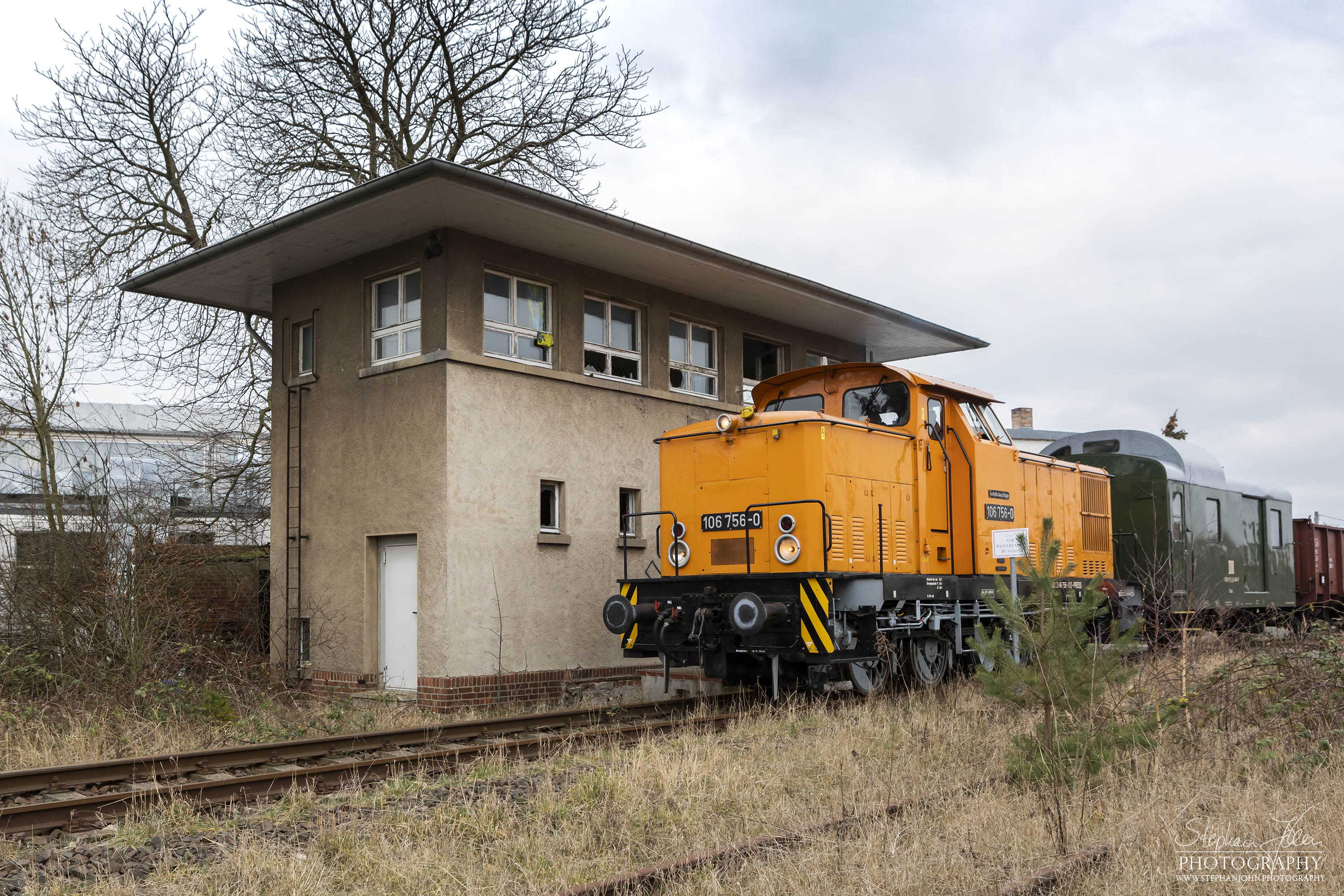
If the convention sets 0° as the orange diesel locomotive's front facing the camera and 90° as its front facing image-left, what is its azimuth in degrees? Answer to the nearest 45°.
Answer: approximately 45°

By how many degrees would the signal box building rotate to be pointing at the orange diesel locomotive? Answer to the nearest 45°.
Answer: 0° — it already faces it

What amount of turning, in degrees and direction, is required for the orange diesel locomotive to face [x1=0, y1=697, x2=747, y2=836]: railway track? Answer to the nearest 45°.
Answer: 0° — it already faces it

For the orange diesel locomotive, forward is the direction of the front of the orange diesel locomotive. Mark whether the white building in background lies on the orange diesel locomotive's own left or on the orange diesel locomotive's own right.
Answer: on the orange diesel locomotive's own right

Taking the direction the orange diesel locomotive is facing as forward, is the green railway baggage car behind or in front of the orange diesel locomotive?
behind

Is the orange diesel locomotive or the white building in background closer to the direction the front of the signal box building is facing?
the orange diesel locomotive

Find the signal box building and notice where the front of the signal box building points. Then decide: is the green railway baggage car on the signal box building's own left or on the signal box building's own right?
on the signal box building's own left

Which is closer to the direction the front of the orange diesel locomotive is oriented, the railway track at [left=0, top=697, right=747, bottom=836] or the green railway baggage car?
the railway track

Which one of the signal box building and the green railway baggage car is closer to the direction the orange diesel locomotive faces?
the signal box building
